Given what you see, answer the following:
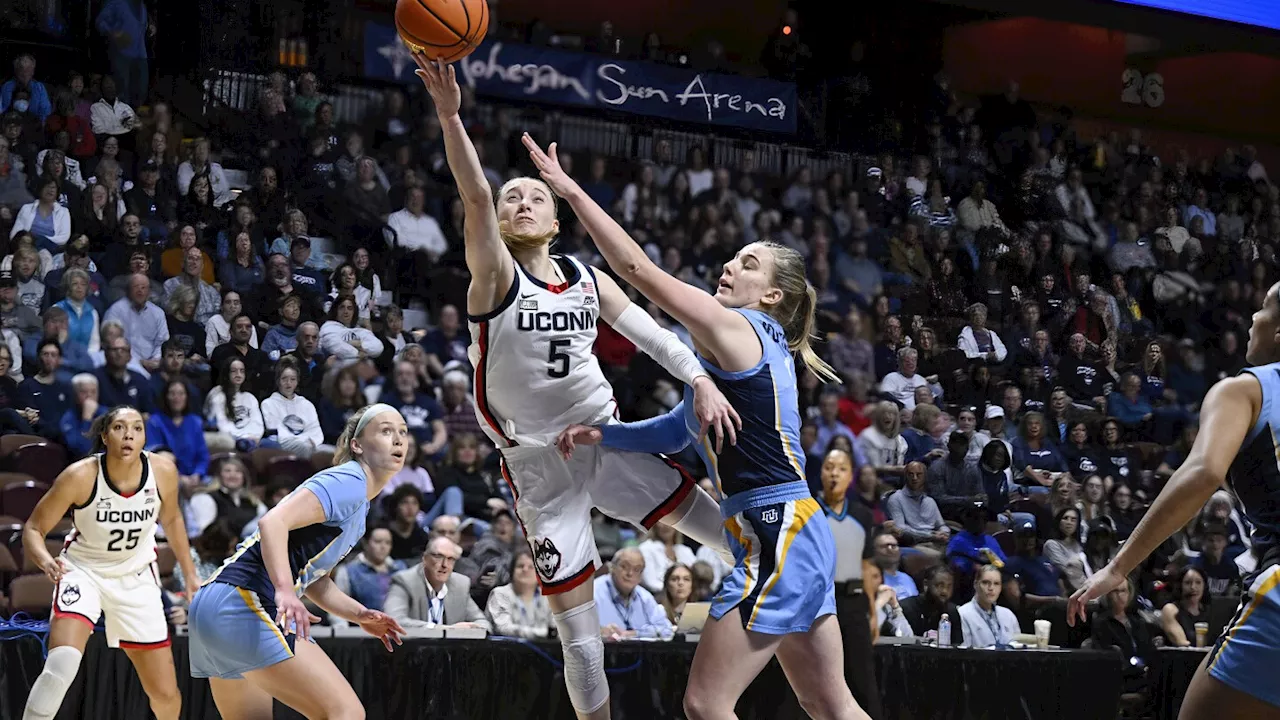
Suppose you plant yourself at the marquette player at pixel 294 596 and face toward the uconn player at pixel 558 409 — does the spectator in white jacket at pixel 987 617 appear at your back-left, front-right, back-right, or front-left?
front-left

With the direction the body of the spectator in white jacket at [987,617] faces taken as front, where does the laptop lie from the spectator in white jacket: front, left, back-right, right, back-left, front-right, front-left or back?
front-right

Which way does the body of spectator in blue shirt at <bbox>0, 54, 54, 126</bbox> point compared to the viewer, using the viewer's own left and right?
facing the viewer

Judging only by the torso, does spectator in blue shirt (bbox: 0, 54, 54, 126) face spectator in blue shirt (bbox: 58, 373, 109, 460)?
yes

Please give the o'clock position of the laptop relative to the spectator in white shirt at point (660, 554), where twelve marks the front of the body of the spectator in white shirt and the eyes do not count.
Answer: The laptop is roughly at 12 o'clock from the spectator in white shirt.

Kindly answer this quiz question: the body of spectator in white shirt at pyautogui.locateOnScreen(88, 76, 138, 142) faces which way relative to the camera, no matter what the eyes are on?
toward the camera

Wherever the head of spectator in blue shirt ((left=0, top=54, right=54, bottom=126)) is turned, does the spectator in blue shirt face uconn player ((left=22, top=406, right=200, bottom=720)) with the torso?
yes

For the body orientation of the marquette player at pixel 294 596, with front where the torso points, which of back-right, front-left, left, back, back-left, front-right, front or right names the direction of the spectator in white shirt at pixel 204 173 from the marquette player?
left

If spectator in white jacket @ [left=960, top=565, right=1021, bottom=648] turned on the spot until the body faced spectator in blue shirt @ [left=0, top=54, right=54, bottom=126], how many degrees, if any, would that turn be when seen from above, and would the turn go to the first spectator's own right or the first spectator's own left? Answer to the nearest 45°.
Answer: approximately 90° to the first spectator's own right

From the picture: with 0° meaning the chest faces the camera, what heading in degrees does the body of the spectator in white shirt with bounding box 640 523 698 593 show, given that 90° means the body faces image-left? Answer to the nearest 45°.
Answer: approximately 0°

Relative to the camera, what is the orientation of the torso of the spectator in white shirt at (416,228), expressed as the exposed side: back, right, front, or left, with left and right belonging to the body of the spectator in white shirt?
front

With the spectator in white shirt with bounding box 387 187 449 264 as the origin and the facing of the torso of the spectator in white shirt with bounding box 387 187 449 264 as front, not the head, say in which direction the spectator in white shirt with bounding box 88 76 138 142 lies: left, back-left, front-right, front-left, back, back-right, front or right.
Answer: right

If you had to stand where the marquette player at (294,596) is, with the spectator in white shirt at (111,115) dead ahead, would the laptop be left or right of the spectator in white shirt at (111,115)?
right

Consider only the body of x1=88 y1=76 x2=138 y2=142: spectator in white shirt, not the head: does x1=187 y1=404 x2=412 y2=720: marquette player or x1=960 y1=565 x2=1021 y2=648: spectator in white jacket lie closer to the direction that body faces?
the marquette player

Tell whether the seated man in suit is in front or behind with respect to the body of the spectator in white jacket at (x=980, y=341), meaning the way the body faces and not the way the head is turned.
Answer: in front
